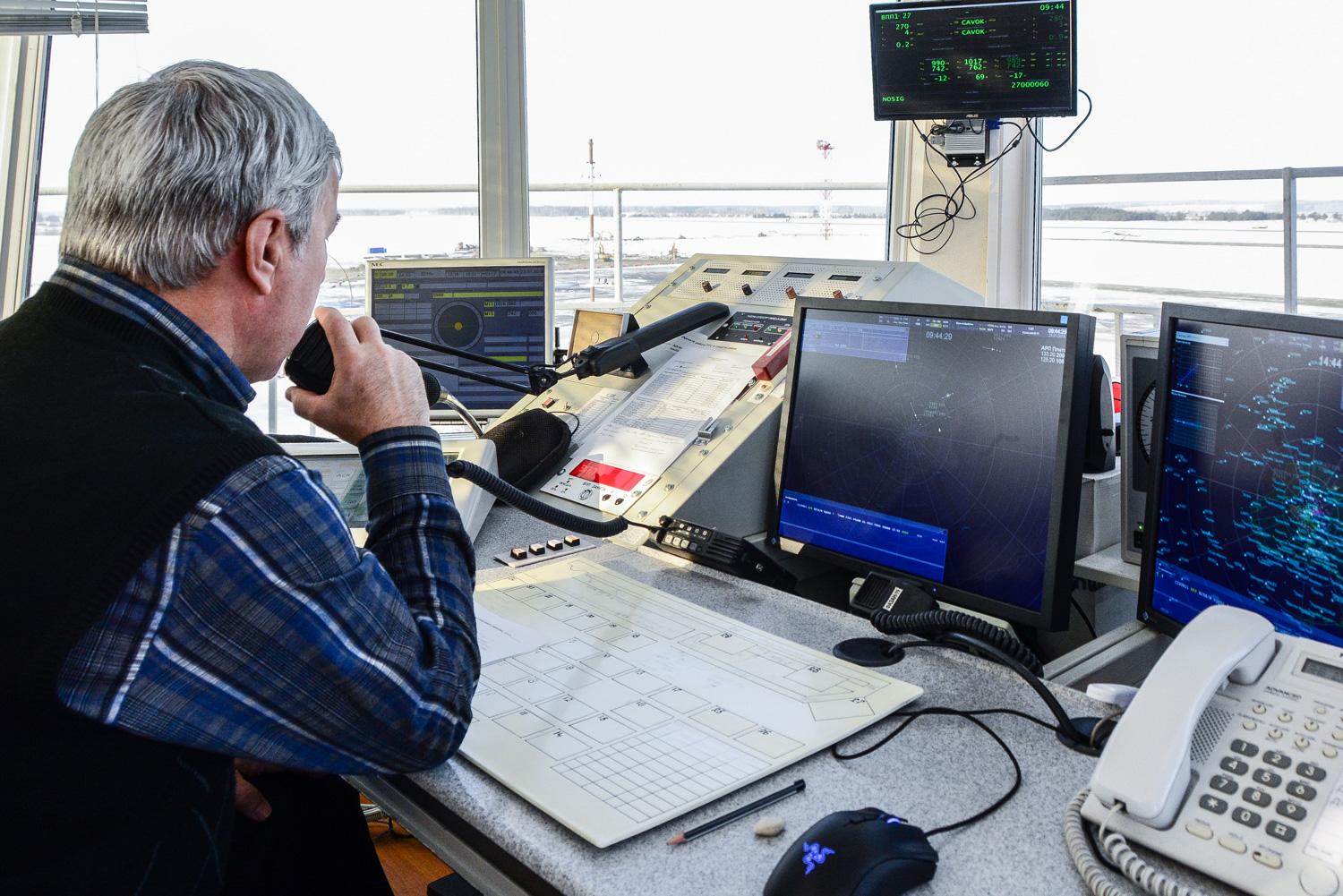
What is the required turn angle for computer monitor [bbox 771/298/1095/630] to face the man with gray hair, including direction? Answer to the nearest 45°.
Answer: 0° — it already faces them

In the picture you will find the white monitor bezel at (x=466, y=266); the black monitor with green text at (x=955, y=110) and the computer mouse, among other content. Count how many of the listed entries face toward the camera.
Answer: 2

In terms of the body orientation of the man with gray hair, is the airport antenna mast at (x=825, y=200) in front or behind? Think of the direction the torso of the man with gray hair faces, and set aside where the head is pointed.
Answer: in front

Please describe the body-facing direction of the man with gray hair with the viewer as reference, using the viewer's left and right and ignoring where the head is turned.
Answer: facing away from the viewer and to the right of the viewer

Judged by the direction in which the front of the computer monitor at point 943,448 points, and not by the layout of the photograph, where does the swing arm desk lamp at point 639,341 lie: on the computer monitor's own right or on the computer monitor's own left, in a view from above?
on the computer monitor's own right

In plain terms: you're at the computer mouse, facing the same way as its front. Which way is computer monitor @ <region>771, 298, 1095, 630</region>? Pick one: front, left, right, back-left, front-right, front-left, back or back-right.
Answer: front-left

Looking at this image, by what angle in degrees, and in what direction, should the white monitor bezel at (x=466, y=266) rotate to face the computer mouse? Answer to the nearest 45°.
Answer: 0° — it already faces it

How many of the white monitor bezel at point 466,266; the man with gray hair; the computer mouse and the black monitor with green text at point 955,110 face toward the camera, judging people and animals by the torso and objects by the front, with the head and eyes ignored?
2

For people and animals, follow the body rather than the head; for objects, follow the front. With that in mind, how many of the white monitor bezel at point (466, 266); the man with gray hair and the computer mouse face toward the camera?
1

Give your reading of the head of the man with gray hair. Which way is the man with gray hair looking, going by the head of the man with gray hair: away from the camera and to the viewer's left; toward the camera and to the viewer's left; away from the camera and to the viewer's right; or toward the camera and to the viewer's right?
away from the camera and to the viewer's right
